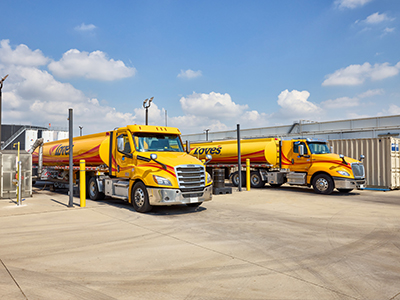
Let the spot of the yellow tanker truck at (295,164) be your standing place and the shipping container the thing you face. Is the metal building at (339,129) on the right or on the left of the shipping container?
left

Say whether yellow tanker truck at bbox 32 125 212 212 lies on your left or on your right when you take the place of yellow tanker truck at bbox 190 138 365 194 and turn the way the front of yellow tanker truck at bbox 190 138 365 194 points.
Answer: on your right

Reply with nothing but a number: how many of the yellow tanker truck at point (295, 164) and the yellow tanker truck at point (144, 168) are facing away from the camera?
0

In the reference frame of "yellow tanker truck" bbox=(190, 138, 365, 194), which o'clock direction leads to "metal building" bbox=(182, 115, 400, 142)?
The metal building is roughly at 8 o'clock from the yellow tanker truck.

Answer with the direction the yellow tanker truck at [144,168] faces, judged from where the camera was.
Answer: facing the viewer and to the right of the viewer

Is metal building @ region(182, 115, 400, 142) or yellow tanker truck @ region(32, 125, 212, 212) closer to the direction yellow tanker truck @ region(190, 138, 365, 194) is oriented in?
the yellow tanker truck

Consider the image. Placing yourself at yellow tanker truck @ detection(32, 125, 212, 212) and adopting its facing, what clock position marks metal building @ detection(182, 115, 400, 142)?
The metal building is roughly at 9 o'clock from the yellow tanker truck.
